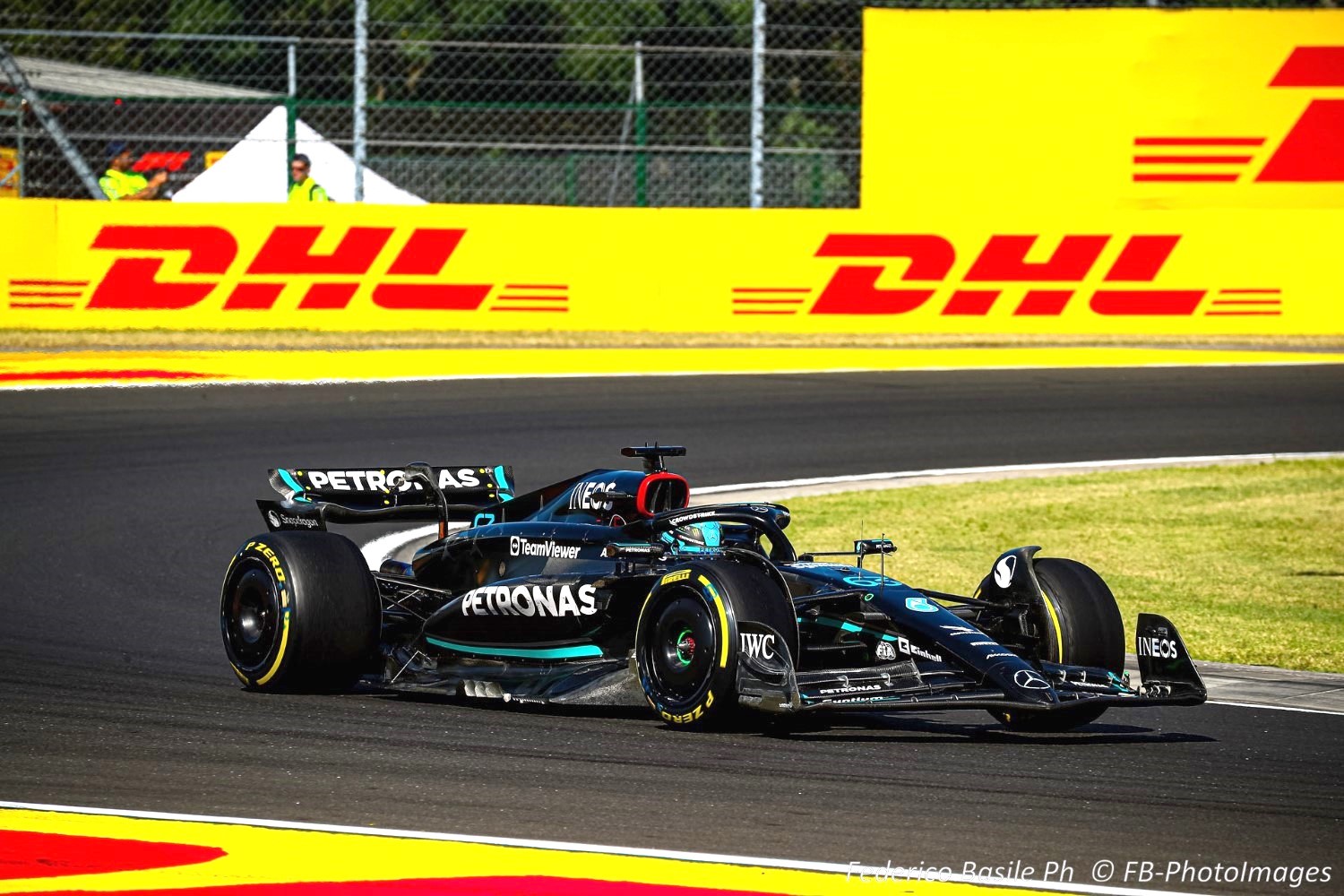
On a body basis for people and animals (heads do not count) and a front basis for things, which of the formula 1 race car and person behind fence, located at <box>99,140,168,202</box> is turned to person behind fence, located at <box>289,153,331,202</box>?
person behind fence, located at <box>99,140,168,202</box>

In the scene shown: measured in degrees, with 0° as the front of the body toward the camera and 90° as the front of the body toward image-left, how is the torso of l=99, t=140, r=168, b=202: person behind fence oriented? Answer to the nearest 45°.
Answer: approximately 315°

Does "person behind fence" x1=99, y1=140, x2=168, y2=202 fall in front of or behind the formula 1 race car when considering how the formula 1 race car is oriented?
behind

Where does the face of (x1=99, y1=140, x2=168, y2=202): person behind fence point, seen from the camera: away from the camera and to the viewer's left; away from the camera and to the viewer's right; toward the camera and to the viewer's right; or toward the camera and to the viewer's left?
toward the camera and to the viewer's right

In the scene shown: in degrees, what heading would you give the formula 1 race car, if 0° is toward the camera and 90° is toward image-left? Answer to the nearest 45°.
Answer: approximately 315°

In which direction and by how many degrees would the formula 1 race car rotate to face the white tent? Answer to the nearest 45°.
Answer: approximately 135° to its left

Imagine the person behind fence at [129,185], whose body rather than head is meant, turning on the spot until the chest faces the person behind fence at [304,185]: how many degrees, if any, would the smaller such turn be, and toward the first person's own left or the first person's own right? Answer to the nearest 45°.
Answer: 0° — they already face them

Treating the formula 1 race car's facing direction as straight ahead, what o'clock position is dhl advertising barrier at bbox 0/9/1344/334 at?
The dhl advertising barrier is roughly at 8 o'clock from the formula 1 race car.

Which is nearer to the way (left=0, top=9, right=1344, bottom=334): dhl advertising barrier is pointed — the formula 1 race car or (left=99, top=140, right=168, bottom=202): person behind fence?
the formula 1 race car
